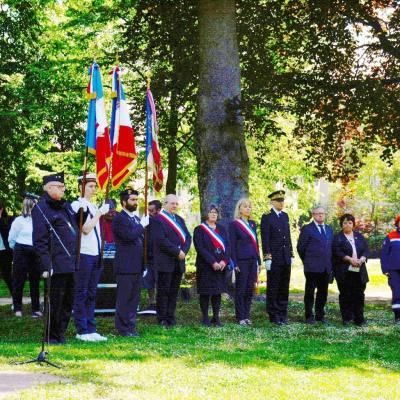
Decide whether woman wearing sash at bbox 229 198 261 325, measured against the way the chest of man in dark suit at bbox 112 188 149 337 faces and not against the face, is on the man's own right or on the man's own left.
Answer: on the man's own left

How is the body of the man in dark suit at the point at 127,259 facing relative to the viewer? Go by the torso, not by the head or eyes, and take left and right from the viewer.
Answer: facing the viewer and to the right of the viewer

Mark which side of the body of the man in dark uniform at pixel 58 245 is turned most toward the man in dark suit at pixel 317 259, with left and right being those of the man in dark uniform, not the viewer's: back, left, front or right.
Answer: left

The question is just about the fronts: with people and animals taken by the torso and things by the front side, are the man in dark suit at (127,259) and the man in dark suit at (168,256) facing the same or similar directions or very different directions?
same or similar directions

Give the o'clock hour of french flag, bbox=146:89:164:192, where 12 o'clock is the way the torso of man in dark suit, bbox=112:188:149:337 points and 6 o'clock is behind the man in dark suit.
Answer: The french flag is roughly at 8 o'clock from the man in dark suit.

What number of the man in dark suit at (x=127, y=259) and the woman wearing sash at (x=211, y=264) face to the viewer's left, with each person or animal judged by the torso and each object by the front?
0

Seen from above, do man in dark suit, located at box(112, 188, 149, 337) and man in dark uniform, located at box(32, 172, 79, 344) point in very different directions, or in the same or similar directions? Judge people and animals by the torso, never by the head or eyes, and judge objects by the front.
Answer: same or similar directions

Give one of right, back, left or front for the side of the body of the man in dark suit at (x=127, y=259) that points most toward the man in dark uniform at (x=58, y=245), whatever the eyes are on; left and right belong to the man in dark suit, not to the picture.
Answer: right

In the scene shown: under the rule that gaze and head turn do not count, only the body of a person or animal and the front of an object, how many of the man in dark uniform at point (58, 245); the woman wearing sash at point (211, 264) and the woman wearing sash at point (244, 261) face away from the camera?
0

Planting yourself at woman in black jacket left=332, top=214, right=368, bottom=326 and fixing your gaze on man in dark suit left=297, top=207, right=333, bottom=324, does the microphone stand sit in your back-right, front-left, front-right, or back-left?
front-left

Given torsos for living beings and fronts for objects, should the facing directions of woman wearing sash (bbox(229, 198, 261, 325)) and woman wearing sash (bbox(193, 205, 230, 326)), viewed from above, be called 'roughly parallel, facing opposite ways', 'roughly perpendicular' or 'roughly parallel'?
roughly parallel

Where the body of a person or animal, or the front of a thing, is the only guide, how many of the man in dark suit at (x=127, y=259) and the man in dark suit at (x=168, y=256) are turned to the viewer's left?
0

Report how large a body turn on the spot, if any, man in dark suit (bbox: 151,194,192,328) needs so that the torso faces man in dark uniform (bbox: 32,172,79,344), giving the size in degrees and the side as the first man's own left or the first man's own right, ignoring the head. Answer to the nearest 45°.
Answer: approximately 90° to the first man's own right

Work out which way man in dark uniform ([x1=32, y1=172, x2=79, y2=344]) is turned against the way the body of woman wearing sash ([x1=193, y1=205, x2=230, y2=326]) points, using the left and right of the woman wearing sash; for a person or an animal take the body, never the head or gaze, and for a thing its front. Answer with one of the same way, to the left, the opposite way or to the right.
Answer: the same way
